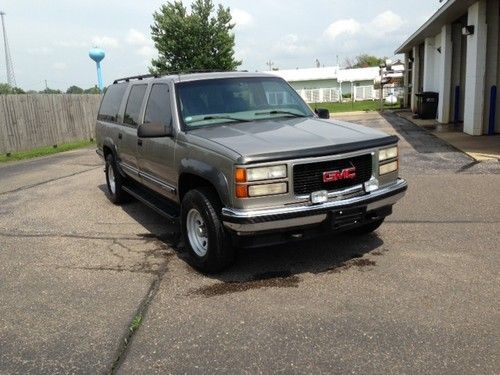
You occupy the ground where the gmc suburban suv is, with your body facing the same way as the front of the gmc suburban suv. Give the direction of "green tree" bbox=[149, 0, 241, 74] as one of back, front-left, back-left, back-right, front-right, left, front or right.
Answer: back-left

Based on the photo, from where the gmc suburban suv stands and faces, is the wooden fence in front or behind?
behind

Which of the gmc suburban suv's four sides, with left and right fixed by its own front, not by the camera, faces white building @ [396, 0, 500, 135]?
left

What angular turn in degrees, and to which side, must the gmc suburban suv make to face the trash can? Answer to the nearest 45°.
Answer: approximately 90° to its left

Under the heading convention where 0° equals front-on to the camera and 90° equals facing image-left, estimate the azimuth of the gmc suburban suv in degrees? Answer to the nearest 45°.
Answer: approximately 315°
